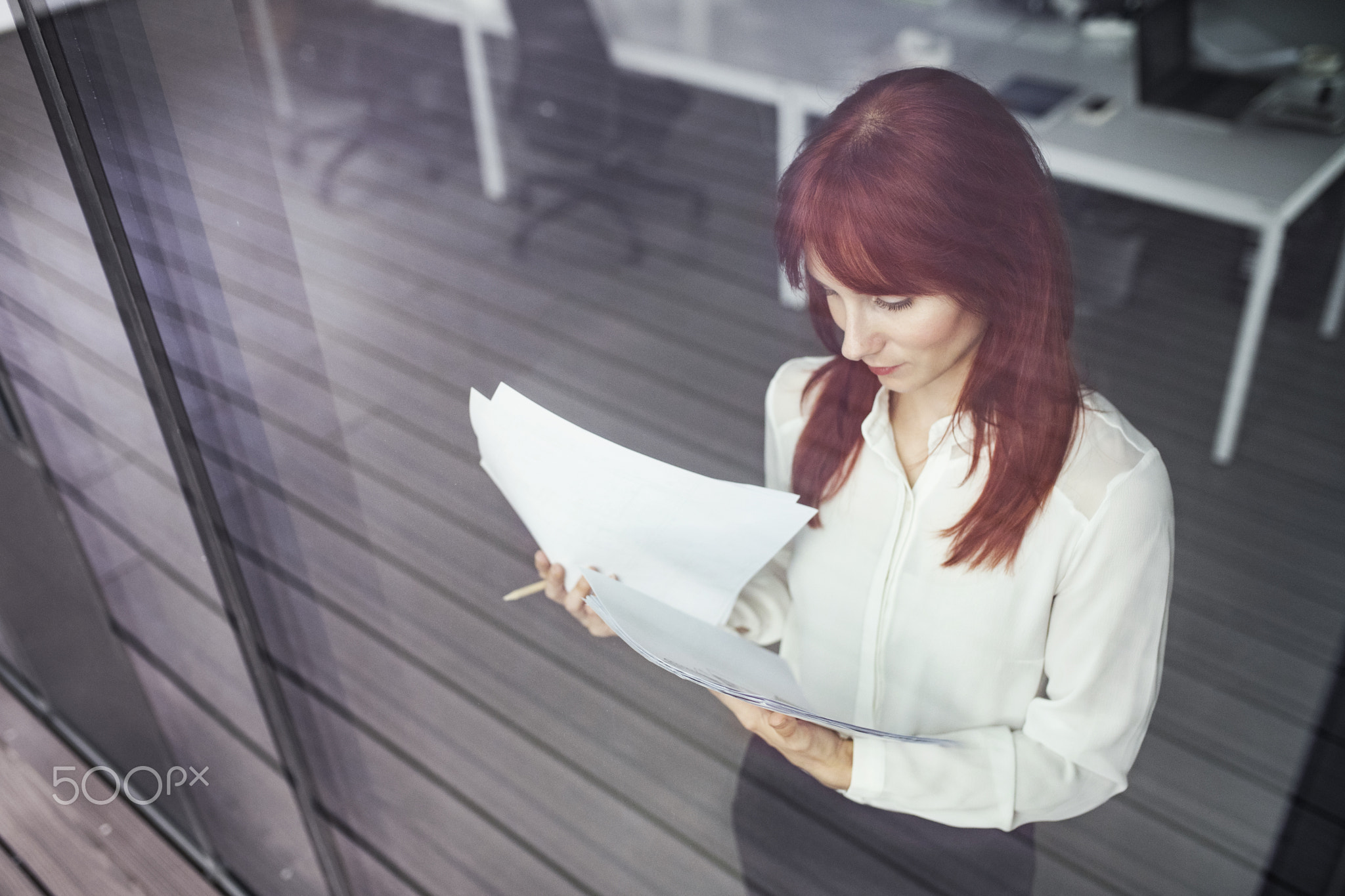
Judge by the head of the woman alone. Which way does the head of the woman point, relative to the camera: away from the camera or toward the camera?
toward the camera

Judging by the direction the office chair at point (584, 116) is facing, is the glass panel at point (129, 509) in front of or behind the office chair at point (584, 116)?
behind

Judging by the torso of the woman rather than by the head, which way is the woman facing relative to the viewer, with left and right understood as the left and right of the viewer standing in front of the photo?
facing the viewer and to the left of the viewer

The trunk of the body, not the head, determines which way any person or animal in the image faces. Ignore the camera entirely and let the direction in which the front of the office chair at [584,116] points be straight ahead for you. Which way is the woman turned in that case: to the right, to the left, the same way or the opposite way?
the opposite way

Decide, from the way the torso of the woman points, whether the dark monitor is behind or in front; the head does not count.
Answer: behind

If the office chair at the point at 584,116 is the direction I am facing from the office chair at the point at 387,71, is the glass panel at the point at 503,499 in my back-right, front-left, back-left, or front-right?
front-right

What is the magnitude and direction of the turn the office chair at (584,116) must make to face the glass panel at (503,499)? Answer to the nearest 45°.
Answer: approximately 135° to its right

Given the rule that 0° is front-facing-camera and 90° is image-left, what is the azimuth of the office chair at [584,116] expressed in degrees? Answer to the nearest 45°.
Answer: approximately 225°

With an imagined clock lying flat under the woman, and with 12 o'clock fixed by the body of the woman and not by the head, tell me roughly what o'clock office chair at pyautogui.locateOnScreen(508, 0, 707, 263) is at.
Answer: The office chair is roughly at 4 o'clock from the woman.

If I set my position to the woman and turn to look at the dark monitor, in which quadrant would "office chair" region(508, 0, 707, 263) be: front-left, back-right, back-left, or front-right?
front-left
